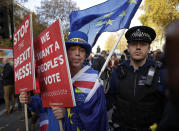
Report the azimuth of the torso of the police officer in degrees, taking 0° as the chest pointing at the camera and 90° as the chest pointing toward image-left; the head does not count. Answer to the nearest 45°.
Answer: approximately 0°

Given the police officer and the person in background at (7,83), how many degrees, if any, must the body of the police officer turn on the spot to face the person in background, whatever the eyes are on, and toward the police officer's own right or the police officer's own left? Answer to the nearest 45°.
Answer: approximately 135° to the police officer's own right
